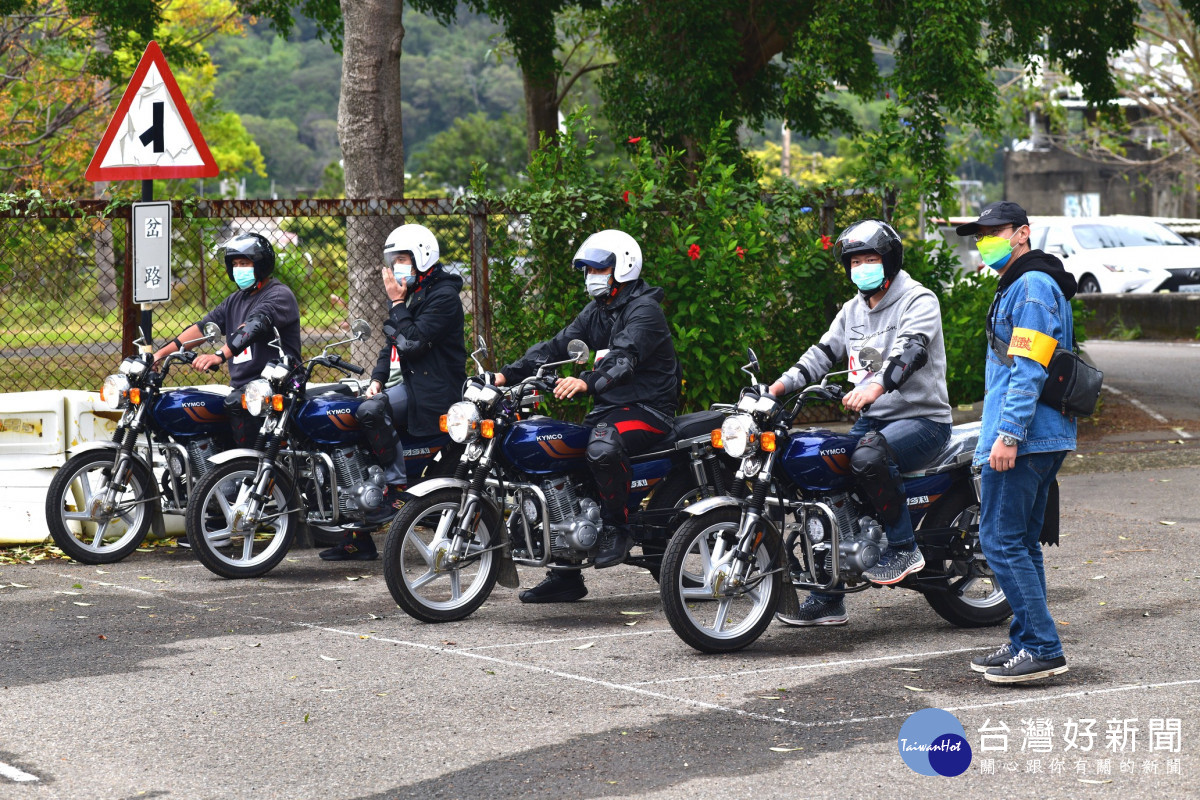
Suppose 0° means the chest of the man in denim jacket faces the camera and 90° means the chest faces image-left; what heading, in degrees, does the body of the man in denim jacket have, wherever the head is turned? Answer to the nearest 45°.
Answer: approximately 90°

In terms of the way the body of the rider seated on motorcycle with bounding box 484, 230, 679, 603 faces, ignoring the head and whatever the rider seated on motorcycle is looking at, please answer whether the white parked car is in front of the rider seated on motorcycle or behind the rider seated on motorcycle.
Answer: behind

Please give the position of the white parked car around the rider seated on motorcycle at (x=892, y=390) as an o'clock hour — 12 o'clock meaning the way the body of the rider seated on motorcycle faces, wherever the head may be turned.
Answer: The white parked car is roughly at 5 o'clock from the rider seated on motorcycle.

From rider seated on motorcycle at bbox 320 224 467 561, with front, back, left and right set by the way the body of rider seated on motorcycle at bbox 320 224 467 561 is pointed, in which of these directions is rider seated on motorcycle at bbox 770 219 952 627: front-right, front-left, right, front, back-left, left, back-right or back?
left

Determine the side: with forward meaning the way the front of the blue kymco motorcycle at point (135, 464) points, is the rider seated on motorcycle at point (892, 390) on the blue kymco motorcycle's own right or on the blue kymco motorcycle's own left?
on the blue kymco motorcycle's own left

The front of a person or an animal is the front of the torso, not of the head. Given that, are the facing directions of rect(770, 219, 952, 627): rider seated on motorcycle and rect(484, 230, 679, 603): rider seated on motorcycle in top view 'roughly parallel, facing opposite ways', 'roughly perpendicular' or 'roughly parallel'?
roughly parallel

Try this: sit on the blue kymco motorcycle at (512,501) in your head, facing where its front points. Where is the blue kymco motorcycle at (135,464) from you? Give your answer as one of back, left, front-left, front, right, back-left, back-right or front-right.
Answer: right

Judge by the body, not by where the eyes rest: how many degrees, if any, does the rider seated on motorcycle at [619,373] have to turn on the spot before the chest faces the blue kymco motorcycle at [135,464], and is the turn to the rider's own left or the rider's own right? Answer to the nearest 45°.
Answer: approximately 90° to the rider's own right

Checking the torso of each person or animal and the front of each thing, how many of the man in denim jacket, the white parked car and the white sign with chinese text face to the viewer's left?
1

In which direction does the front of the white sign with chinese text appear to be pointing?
toward the camera

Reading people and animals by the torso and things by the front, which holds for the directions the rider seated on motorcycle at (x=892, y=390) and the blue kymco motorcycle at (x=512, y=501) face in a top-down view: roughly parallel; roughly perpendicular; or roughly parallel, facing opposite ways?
roughly parallel

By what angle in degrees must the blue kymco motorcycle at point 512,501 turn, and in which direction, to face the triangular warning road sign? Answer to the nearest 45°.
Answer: approximately 90° to its right

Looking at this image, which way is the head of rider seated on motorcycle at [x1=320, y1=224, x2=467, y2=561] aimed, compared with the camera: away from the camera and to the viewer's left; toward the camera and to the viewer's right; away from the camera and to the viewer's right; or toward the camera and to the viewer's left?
toward the camera and to the viewer's left

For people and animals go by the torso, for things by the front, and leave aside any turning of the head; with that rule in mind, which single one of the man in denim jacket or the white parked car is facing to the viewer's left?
the man in denim jacket
